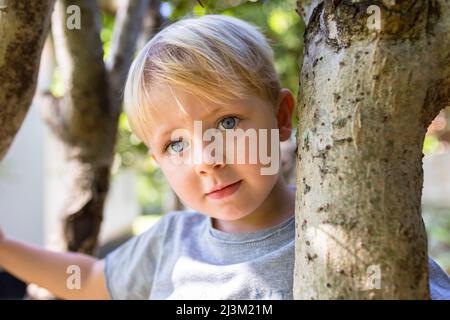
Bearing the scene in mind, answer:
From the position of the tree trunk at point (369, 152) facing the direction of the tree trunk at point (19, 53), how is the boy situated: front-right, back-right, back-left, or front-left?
front-right

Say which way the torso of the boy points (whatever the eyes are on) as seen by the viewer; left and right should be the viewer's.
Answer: facing the viewer

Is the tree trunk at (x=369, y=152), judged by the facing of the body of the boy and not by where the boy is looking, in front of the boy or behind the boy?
in front

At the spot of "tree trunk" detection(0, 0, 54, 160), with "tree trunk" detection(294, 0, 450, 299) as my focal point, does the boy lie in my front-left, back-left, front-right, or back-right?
front-left

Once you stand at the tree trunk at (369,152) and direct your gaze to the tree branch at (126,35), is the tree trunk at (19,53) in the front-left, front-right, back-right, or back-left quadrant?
front-left

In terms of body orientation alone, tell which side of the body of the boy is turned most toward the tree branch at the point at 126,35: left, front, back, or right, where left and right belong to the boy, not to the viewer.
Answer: back

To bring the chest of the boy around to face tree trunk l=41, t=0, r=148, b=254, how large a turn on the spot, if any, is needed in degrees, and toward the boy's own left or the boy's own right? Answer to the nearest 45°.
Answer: approximately 135° to the boy's own right
